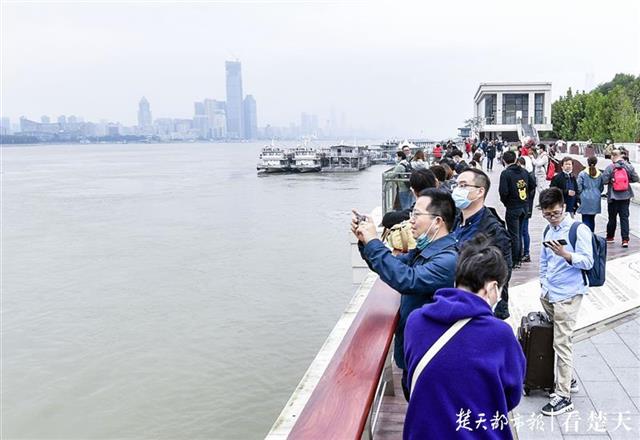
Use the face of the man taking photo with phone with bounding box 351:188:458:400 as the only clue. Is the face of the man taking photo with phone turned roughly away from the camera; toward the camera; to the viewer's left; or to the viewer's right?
to the viewer's left

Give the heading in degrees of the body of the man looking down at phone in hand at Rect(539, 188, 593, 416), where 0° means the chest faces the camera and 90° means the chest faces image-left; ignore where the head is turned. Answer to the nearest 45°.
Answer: approximately 45°

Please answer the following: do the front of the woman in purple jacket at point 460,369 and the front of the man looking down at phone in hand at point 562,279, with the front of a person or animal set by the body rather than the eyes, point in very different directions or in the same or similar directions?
very different directions

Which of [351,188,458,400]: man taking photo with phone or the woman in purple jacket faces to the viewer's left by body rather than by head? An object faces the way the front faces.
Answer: the man taking photo with phone

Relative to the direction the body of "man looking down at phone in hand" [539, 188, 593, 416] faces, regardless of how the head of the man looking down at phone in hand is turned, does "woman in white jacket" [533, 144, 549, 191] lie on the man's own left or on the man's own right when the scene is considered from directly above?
on the man's own right

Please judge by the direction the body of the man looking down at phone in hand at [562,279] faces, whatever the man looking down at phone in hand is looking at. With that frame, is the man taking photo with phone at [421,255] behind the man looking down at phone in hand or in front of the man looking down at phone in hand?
in front

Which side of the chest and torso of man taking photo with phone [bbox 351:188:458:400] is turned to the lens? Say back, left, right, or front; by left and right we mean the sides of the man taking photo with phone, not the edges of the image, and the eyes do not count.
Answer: left

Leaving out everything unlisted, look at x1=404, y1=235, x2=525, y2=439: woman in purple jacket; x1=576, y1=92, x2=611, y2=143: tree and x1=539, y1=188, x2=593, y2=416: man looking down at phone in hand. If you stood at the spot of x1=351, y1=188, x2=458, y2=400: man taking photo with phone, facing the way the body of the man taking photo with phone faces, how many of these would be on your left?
1

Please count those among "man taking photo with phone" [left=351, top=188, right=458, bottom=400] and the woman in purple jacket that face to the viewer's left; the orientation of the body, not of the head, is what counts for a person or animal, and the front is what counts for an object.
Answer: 1

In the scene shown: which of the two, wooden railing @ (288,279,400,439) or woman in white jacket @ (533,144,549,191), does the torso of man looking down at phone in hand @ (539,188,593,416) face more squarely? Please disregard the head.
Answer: the wooden railing
